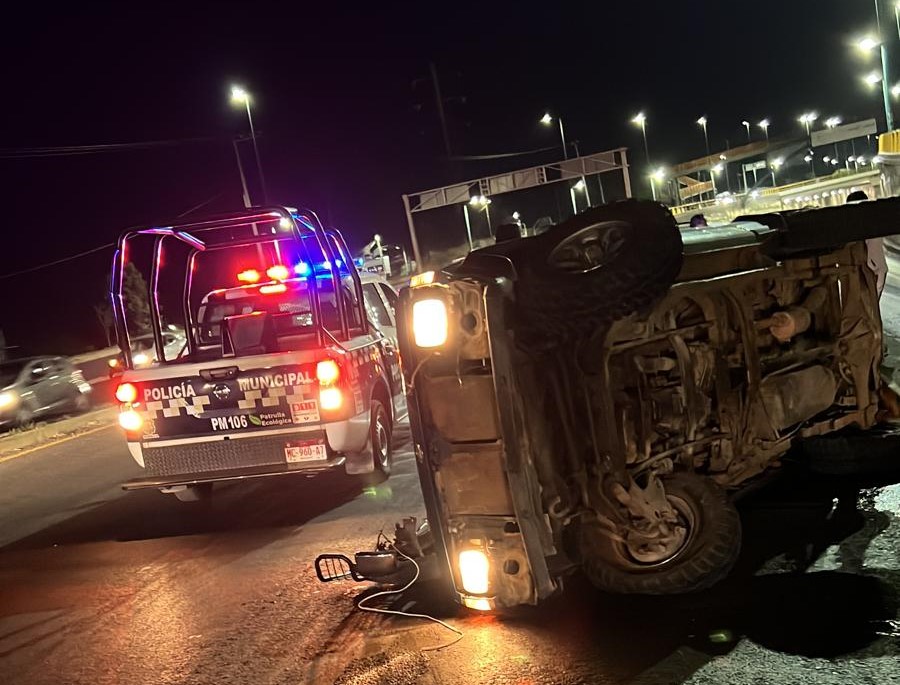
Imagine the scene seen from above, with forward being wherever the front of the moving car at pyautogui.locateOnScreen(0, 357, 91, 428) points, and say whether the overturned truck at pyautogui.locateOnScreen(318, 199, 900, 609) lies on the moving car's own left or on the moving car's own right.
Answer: on the moving car's own left

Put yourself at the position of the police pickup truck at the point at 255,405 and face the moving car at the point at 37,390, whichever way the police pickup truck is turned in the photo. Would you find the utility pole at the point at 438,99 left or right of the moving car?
right

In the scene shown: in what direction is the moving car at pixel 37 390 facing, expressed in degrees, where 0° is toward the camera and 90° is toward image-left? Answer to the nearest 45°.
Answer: approximately 45°

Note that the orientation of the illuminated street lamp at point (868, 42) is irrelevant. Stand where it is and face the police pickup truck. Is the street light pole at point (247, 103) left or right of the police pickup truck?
right

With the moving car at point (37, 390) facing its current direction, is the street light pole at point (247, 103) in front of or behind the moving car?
behind

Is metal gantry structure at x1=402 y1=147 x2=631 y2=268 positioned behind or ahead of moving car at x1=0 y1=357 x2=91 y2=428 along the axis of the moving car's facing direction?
behind
